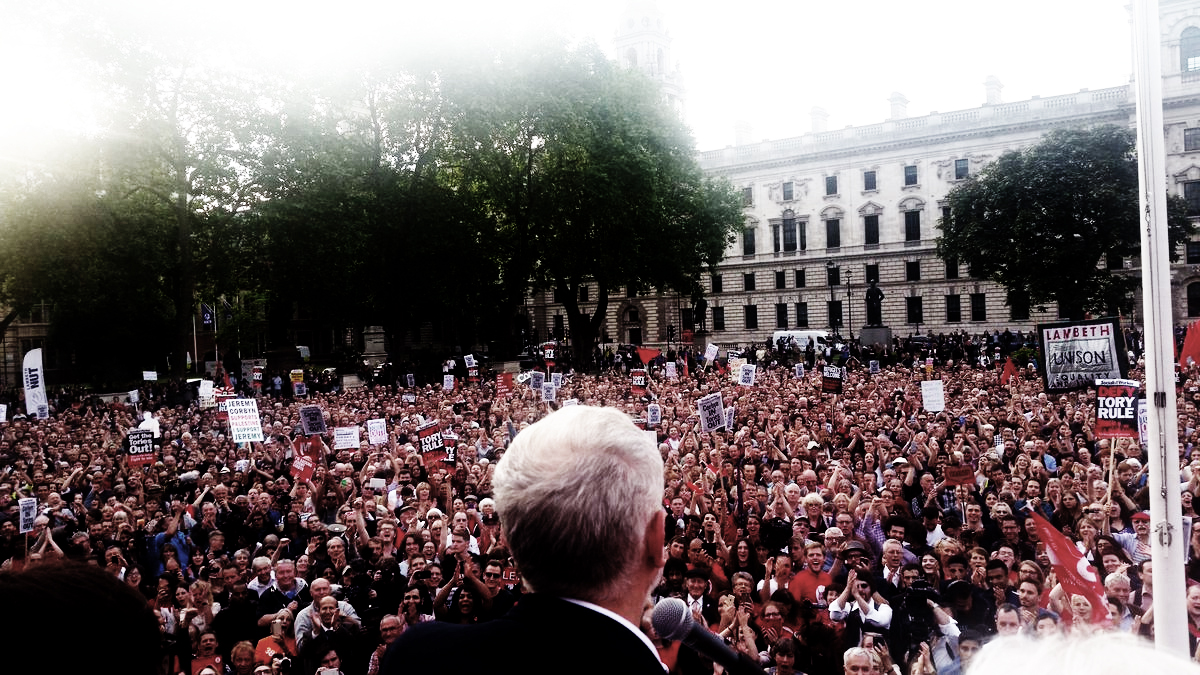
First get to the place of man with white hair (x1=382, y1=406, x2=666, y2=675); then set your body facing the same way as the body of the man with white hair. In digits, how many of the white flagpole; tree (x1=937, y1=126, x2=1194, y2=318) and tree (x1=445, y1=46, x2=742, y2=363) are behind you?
0

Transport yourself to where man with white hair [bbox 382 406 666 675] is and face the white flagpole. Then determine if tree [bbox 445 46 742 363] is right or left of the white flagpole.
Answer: left

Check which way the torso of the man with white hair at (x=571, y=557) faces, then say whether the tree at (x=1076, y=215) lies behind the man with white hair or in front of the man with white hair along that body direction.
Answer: in front

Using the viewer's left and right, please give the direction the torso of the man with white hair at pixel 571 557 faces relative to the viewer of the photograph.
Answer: facing away from the viewer and to the right of the viewer

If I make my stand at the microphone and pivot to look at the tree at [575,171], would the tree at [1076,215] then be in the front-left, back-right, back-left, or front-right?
front-right

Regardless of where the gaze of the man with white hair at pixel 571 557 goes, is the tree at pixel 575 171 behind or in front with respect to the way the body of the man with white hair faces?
in front
